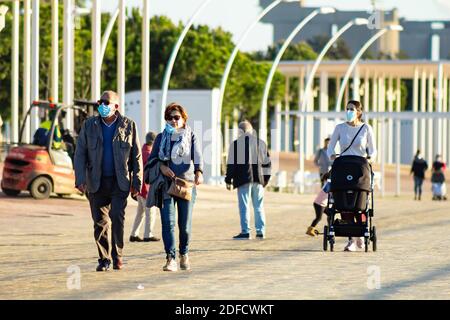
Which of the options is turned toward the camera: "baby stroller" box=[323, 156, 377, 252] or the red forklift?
the baby stroller

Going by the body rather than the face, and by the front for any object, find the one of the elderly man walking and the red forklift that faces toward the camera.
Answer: the elderly man walking

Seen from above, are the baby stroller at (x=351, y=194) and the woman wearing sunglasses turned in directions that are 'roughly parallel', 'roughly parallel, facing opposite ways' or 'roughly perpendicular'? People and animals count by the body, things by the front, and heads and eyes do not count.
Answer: roughly parallel

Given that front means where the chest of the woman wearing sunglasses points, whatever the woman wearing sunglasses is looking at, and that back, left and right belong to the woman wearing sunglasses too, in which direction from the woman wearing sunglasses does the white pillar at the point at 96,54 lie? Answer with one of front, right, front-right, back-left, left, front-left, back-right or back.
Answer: back

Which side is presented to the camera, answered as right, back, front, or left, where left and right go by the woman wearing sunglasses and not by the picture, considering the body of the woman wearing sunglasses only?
front

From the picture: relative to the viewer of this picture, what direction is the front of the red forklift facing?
facing away from the viewer and to the right of the viewer

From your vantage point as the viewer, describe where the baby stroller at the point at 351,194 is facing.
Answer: facing the viewer
